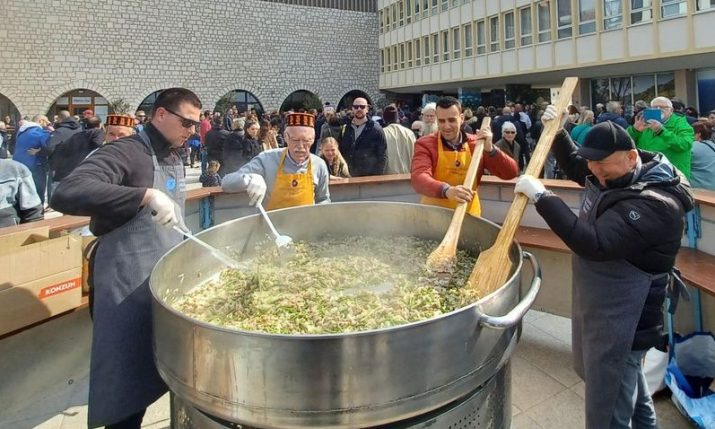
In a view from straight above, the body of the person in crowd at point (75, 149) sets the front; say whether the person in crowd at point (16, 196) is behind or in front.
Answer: behind

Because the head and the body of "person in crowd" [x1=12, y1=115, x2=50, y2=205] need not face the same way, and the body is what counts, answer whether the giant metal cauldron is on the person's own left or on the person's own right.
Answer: on the person's own right

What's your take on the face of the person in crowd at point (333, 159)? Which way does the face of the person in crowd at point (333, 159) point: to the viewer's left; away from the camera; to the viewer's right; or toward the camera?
toward the camera

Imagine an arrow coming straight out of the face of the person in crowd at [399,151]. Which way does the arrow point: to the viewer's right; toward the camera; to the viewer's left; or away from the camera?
away from the camera

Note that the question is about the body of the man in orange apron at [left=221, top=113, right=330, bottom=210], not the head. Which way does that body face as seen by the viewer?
toward the camera

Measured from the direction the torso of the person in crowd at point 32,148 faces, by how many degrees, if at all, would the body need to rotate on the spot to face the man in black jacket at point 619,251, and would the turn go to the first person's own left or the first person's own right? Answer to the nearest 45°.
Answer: approximately 90° to the first person's own right

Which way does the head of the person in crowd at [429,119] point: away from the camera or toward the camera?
toward the camera

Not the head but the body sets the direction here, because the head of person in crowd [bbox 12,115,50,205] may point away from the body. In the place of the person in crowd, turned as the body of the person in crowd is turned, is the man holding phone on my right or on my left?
on my right

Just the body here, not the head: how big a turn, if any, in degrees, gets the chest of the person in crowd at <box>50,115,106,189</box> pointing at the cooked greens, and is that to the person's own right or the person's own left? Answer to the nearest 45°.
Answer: approximately 135° to the person's own right

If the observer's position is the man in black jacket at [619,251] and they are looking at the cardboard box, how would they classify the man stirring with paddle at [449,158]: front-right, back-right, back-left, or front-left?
front-right

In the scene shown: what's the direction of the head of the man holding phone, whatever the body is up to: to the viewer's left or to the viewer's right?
to the viewer's left

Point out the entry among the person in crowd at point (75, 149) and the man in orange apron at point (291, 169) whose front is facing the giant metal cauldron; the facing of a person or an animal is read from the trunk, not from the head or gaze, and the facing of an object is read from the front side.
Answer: the man in orange apron
